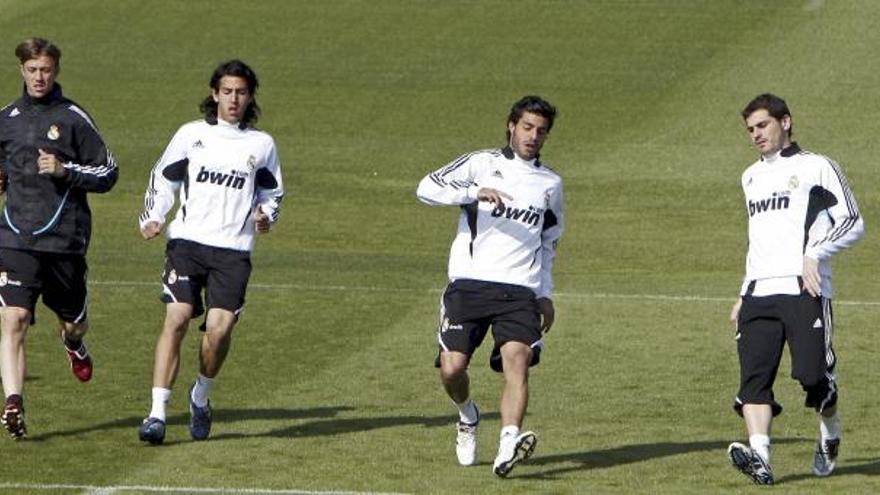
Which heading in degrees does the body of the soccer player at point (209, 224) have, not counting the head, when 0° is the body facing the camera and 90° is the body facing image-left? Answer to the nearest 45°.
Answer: approximately 0°

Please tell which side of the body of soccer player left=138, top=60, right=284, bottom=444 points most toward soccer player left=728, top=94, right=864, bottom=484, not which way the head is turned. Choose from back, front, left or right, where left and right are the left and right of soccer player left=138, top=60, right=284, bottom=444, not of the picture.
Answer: left

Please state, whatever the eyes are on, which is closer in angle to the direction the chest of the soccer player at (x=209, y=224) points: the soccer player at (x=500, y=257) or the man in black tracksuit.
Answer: the soccer player

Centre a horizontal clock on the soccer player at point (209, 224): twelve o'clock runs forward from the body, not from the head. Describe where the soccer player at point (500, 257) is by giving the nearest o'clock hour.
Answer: the soccer player at point (500, 257) is roughly at 10 o'clock from the soccer player at point (209, 224).

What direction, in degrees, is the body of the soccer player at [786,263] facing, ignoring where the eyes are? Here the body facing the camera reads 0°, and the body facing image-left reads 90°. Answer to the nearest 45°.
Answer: approximately 45°
